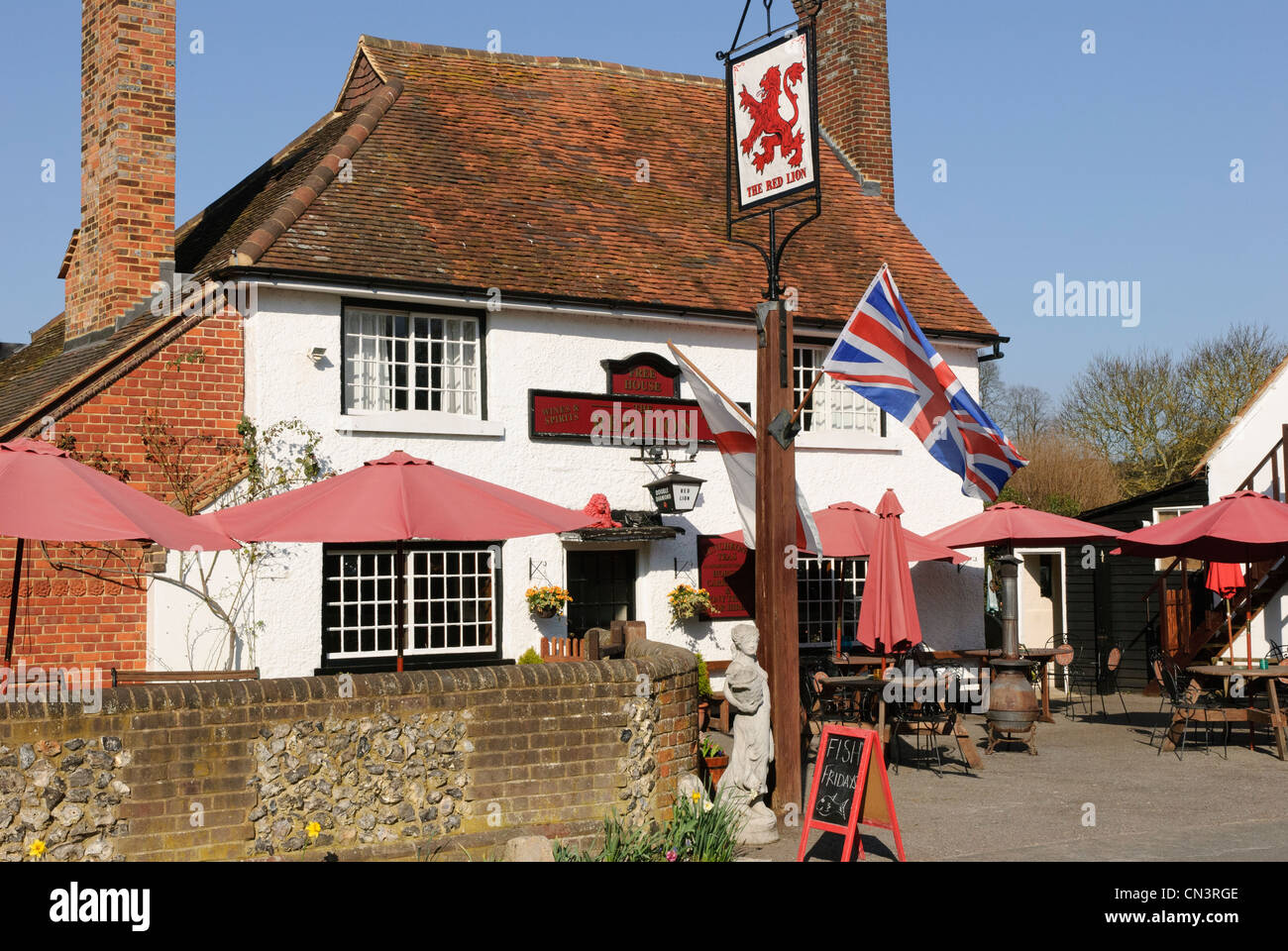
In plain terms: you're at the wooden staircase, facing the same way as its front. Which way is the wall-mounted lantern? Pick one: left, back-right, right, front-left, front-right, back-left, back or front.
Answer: front-left

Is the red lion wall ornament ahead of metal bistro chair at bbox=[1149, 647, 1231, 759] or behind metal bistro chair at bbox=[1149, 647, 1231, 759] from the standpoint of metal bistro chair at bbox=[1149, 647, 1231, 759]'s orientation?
behind

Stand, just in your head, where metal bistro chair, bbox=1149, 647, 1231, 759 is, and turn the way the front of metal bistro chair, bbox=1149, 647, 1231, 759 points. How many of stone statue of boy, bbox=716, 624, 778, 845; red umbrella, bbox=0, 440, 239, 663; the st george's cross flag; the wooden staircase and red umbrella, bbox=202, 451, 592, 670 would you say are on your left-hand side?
1

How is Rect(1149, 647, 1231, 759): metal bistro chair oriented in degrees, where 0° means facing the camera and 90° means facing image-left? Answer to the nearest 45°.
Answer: approximately 270°

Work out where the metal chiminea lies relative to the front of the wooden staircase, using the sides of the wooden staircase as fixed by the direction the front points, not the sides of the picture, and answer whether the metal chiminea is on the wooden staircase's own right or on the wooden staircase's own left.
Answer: on the wooden staircase's own left

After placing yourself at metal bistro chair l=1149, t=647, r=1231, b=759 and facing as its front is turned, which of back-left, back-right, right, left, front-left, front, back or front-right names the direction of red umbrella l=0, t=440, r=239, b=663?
back-right

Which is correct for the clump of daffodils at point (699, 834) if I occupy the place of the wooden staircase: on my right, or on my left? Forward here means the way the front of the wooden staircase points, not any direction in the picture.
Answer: on my left

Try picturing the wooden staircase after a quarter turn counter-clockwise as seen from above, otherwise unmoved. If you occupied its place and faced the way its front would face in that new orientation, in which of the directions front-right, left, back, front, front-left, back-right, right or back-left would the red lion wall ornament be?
front-right

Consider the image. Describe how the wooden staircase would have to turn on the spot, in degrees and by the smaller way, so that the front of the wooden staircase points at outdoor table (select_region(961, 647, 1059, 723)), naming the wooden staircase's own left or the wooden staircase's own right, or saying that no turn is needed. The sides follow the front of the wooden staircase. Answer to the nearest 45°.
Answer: approximately 45° to the wooden staircase's own left

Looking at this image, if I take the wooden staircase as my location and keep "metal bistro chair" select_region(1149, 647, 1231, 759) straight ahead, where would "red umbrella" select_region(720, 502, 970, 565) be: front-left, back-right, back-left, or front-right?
front-right

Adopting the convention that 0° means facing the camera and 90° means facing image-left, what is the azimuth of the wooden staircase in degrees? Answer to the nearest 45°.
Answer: approximately 90°

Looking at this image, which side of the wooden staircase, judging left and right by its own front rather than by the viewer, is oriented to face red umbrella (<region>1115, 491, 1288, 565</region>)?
left

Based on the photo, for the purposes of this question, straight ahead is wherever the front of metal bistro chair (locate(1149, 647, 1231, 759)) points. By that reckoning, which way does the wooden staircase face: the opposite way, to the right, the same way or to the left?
the opposite way
